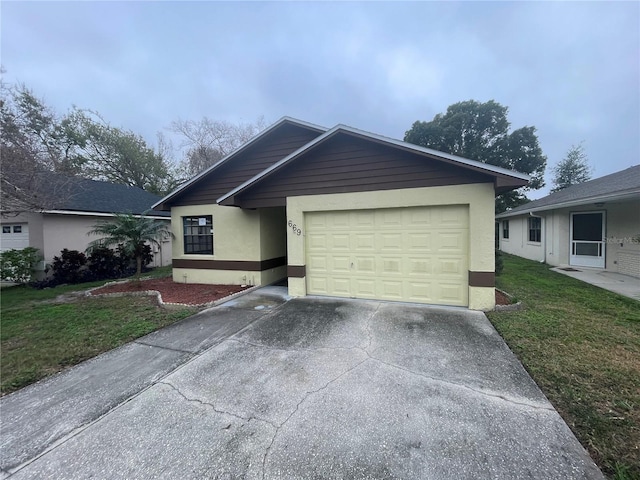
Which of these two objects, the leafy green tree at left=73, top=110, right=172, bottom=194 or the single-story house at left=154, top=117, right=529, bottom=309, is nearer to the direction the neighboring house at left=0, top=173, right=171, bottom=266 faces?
the single-story house

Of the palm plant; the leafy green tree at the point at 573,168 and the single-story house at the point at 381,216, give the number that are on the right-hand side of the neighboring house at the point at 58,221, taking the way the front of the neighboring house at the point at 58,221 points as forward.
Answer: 0

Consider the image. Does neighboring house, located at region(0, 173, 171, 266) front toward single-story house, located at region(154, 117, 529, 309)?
no

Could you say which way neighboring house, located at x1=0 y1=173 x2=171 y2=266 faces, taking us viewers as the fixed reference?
facing the viewer and to the left of the viewer

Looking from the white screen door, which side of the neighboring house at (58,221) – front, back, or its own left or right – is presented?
left

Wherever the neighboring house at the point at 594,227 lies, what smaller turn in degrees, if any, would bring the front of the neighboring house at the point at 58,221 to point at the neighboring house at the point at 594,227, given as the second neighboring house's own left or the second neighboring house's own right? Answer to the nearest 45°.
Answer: approximately 90° to the second neighboring house's own left

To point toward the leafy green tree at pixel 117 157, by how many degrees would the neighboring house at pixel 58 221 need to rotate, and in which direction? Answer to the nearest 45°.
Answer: approximately 135° to its right

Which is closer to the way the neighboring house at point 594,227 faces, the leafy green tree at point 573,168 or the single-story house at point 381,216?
the single-story house

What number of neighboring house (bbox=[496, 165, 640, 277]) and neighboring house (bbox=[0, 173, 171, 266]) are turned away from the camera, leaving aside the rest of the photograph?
0

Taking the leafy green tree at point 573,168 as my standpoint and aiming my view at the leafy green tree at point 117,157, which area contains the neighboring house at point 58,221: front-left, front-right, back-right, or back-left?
front-left

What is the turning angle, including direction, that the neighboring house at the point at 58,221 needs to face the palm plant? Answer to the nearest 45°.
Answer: approximately 90° to its left

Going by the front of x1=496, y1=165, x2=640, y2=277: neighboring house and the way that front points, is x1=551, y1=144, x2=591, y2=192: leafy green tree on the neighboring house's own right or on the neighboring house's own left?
on the neighboring house's own right

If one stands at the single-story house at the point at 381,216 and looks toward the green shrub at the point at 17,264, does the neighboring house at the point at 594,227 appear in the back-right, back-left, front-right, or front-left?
back-right
